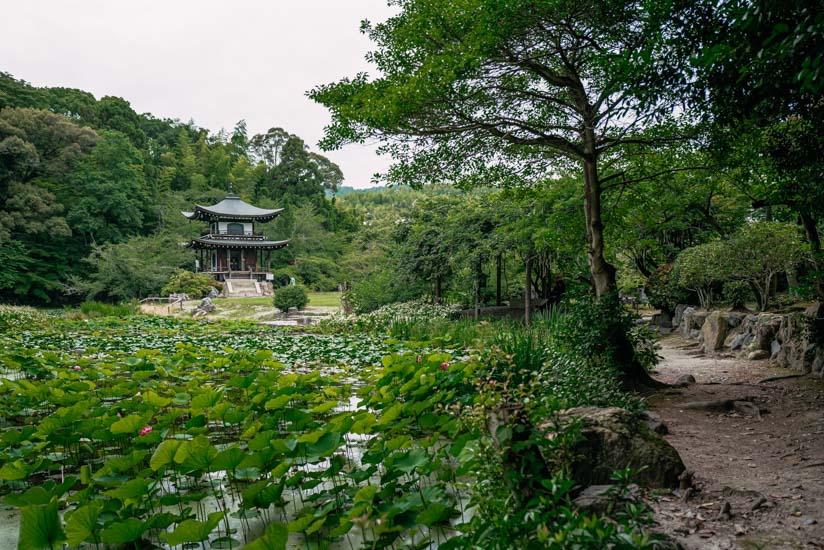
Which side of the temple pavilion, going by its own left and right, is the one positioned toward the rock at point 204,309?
front

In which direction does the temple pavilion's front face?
toward the camera

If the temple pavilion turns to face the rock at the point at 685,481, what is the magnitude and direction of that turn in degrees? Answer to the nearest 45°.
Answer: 0° — it already faces it

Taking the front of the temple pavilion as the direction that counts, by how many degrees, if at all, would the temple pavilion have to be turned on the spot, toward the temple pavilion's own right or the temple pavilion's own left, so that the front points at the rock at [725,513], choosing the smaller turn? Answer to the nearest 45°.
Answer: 0° — it already faces it

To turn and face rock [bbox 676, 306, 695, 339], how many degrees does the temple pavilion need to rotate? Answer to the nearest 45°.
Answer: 0° — it already faces it

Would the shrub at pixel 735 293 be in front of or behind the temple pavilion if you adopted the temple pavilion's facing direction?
in front

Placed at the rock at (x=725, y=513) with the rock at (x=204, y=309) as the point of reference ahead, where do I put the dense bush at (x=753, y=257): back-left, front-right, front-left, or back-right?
front-right

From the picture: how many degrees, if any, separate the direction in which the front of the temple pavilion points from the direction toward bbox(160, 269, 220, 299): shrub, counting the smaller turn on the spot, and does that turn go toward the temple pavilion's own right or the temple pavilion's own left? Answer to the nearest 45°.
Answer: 0° — it already faces it

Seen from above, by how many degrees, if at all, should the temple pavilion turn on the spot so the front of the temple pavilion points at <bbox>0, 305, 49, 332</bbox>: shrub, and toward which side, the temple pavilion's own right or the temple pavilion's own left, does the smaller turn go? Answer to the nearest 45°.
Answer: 0° — it already faces it

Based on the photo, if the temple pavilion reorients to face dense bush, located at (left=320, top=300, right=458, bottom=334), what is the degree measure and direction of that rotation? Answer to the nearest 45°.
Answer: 0° — it already faces it

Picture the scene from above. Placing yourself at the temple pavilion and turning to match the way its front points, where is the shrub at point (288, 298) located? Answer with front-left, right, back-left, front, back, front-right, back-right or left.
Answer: front

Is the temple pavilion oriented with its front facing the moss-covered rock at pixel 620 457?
yes

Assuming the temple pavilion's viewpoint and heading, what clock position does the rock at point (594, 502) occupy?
The rock is roughly at 12 o'clock from the temple pavilion.
